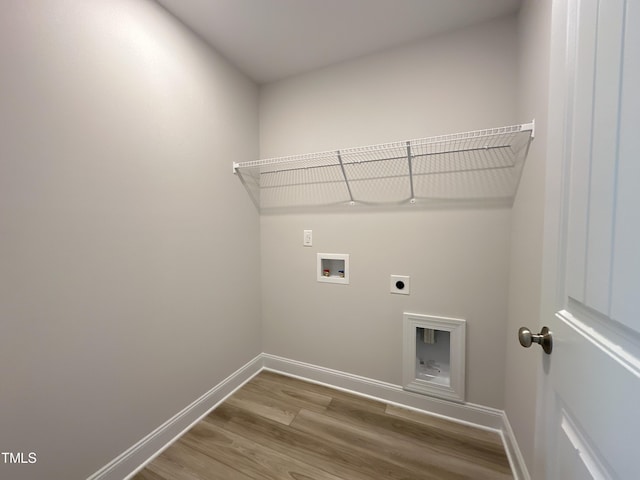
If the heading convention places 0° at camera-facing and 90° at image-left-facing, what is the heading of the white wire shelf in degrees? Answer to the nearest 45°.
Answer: approximately 0°

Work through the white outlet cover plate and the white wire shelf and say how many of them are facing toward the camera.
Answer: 2

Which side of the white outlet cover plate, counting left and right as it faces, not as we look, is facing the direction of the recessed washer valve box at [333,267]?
right

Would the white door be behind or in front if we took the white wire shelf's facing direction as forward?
in front

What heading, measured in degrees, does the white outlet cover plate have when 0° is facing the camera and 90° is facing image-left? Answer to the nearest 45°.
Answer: approximately 0°

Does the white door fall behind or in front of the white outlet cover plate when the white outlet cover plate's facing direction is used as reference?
in front
